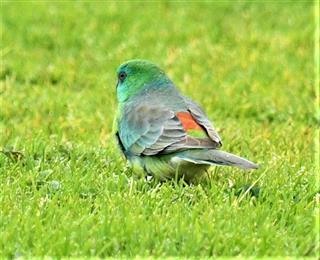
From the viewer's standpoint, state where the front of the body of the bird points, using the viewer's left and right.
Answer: facing away from the viewer and to the left of the viewer
